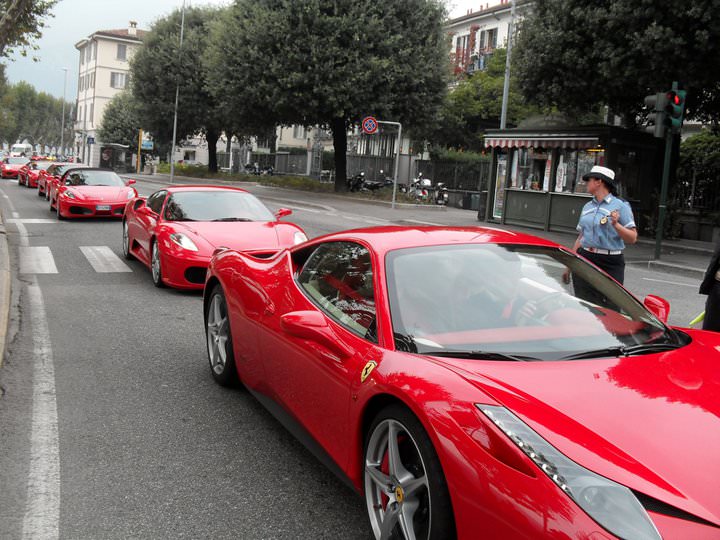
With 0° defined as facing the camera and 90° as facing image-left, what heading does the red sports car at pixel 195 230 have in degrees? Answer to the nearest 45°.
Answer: approximately 315°

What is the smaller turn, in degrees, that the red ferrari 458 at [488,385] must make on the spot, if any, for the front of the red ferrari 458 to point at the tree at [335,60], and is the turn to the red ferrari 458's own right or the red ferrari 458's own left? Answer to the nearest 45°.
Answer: approximately 135° to the red ferrari 458's own left

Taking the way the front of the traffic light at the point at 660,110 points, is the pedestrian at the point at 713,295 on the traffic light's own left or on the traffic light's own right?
on the traffic light's own left

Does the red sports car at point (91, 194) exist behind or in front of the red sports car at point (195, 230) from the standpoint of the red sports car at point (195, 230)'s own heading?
behind

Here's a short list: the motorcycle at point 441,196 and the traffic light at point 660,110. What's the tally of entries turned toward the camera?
1
